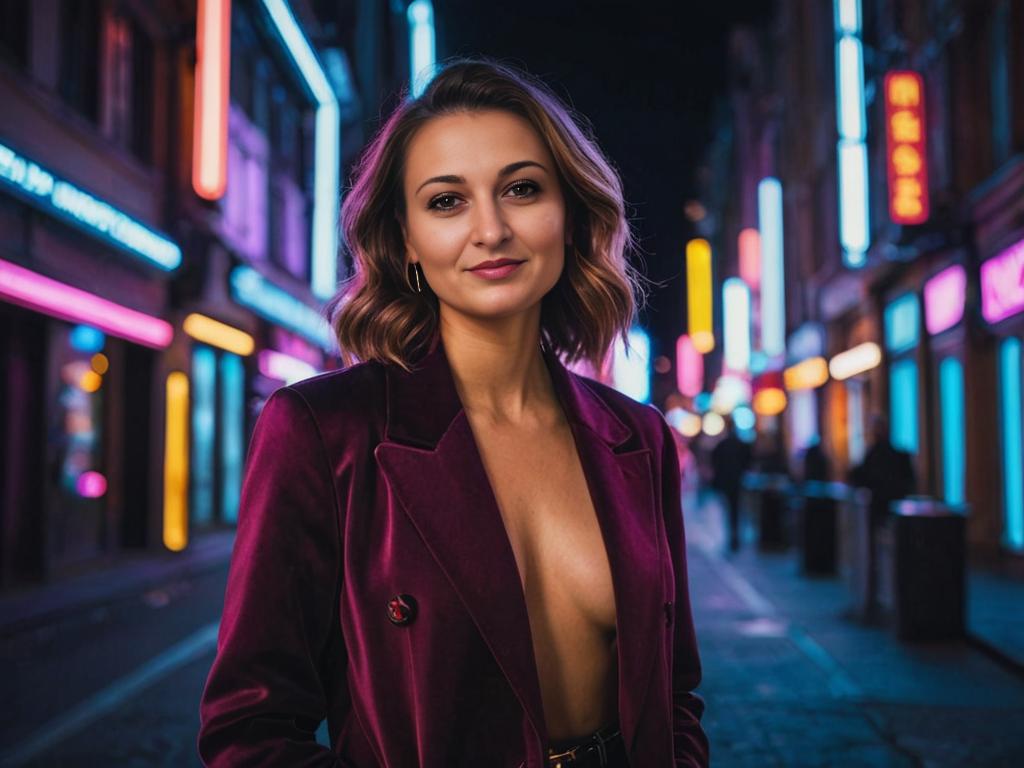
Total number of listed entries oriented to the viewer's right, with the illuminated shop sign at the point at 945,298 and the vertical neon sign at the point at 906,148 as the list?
0

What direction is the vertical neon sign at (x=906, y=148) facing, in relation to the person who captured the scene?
facing the viewer

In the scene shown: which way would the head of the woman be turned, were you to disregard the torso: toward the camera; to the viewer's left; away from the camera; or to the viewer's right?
toward the camera

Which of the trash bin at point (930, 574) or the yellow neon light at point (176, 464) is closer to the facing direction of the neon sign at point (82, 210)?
the trash bin

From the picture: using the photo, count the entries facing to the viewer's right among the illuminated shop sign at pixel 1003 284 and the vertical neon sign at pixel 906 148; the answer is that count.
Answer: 0

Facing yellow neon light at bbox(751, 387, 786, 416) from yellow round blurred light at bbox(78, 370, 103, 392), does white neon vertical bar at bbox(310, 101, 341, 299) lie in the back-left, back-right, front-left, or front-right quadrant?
front-left

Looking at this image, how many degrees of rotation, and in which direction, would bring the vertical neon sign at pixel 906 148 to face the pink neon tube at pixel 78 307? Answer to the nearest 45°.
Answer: approximately 45° to its right

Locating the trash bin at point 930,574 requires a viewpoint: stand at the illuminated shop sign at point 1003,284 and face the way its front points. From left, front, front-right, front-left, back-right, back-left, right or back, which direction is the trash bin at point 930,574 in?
front-left

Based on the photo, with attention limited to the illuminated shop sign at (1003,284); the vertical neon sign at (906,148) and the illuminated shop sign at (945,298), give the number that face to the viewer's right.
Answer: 0

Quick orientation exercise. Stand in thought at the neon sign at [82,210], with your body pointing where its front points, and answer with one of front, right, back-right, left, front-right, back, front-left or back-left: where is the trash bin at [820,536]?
front-left

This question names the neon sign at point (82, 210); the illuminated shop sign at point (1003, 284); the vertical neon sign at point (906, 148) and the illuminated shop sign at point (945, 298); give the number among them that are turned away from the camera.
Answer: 0

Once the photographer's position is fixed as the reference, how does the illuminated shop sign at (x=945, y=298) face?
facing the viewer and to the left of the viewer

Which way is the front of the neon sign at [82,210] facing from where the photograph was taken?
facing the viewer and to the right of the viewer

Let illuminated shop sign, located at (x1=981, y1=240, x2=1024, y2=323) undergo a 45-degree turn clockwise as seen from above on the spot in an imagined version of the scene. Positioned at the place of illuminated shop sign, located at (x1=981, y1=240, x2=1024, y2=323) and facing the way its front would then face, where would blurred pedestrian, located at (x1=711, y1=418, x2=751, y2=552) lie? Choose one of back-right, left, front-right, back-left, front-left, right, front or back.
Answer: front-right

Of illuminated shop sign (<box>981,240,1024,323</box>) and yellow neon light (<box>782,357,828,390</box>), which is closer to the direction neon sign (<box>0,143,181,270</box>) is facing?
the illuminated shop sign

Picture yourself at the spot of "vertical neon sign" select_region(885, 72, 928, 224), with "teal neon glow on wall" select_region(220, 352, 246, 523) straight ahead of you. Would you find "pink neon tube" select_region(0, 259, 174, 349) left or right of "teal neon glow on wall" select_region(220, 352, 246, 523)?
left

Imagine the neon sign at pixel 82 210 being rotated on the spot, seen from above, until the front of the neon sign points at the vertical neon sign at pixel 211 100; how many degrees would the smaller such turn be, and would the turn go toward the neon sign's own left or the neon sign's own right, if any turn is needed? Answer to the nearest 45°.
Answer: approximately 90° to the neon sign's own left

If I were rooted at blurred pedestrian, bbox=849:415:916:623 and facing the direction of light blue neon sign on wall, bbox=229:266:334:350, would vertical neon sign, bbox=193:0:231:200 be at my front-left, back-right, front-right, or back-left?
front-left

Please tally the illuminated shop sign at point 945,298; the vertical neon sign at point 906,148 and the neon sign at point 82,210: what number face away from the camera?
0
